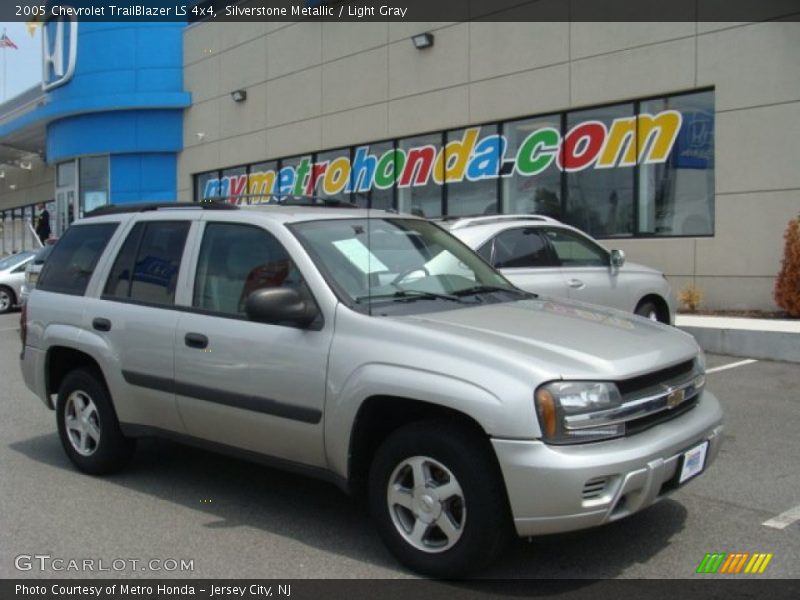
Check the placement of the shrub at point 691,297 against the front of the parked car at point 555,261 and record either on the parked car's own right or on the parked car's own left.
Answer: on the parked car's own left

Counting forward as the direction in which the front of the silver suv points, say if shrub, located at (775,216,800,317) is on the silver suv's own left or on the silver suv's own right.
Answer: on the silver suv's own left

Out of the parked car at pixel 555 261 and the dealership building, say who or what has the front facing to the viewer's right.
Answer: the parked car

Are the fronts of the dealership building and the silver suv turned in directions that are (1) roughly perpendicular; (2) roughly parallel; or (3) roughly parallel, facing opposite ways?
roughly perpendicular

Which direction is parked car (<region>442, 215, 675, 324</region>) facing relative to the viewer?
to the viewer's right

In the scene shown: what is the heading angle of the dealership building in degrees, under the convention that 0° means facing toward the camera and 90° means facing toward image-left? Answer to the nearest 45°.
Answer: approximately 45°

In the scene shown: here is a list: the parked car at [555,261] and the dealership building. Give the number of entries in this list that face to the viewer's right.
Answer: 1

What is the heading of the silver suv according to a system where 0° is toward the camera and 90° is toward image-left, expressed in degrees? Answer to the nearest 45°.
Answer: approximately 315°

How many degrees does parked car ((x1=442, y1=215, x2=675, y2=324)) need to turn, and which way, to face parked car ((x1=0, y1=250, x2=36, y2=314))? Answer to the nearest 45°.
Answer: approximately 135° to its left

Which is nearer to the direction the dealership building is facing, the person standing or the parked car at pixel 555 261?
the parked car

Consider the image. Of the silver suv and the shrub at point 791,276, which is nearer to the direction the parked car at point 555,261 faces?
the shrub
